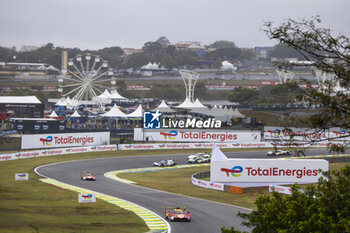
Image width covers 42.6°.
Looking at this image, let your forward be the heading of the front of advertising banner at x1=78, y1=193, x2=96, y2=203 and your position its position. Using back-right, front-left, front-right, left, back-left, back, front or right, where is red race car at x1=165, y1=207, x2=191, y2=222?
front-left

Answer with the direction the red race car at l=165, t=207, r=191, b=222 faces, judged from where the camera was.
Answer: facing the viewer and to the right of the viewer

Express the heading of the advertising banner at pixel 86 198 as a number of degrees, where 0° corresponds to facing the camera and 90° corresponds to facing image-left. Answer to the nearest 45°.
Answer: approximately 0°

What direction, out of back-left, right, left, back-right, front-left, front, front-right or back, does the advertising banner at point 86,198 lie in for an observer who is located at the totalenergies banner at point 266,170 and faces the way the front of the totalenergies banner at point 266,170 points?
front-right

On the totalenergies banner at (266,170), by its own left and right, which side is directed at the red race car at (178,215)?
front

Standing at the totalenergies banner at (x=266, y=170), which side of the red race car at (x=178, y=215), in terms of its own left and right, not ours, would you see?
left

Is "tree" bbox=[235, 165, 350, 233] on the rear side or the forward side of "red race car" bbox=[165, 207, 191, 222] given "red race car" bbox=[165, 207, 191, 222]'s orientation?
on the forward side

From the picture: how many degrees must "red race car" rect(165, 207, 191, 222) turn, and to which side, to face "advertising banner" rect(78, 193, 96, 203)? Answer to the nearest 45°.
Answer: approximately 180°

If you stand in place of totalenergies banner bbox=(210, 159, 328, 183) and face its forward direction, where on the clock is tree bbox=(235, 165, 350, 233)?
The tree is roughly at 12 o'clock from the totalenergies banner.

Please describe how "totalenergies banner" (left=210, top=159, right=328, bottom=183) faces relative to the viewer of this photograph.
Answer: facing the viewer

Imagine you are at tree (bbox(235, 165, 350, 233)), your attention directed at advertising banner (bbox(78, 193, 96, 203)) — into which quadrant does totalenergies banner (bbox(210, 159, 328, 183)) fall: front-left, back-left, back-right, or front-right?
front-right

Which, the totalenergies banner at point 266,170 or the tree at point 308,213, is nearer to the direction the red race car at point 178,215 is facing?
the tree

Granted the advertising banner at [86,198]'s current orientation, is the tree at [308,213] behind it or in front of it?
in front

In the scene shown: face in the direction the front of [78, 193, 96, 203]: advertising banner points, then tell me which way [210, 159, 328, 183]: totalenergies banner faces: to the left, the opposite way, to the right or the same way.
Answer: the same way

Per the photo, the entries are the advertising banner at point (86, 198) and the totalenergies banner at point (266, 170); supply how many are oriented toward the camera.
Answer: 2
